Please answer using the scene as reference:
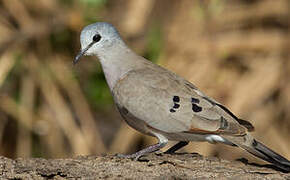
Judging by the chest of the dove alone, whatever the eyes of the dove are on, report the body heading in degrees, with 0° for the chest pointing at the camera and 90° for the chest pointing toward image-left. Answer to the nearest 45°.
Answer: approximately 90°
